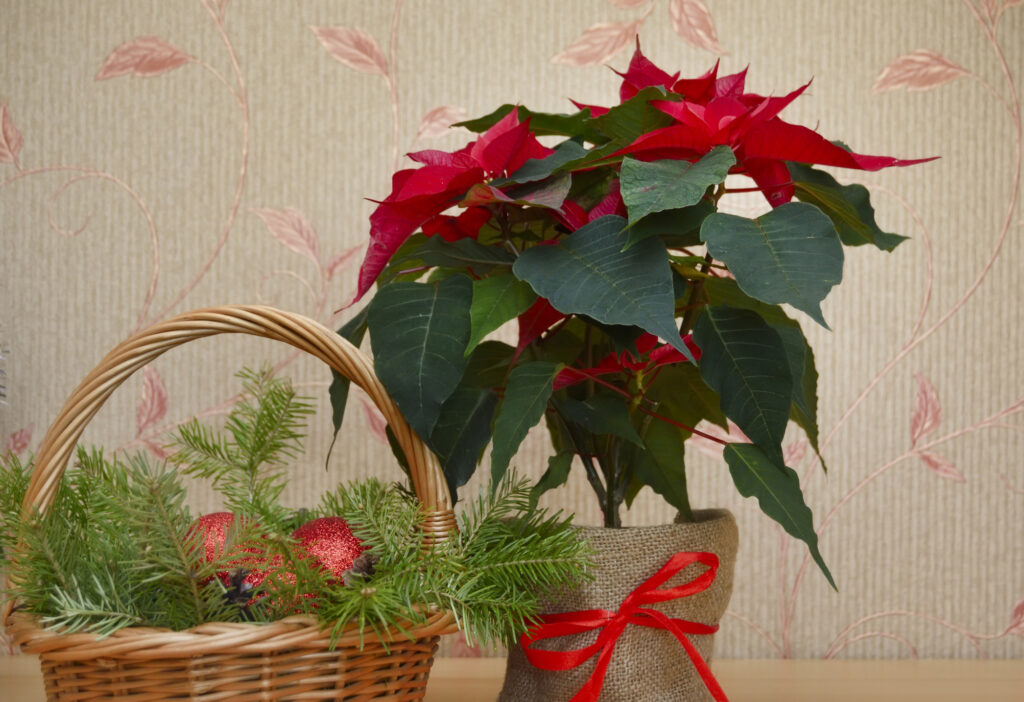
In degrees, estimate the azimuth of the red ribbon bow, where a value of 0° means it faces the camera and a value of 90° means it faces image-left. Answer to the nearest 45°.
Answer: approximately 0°
